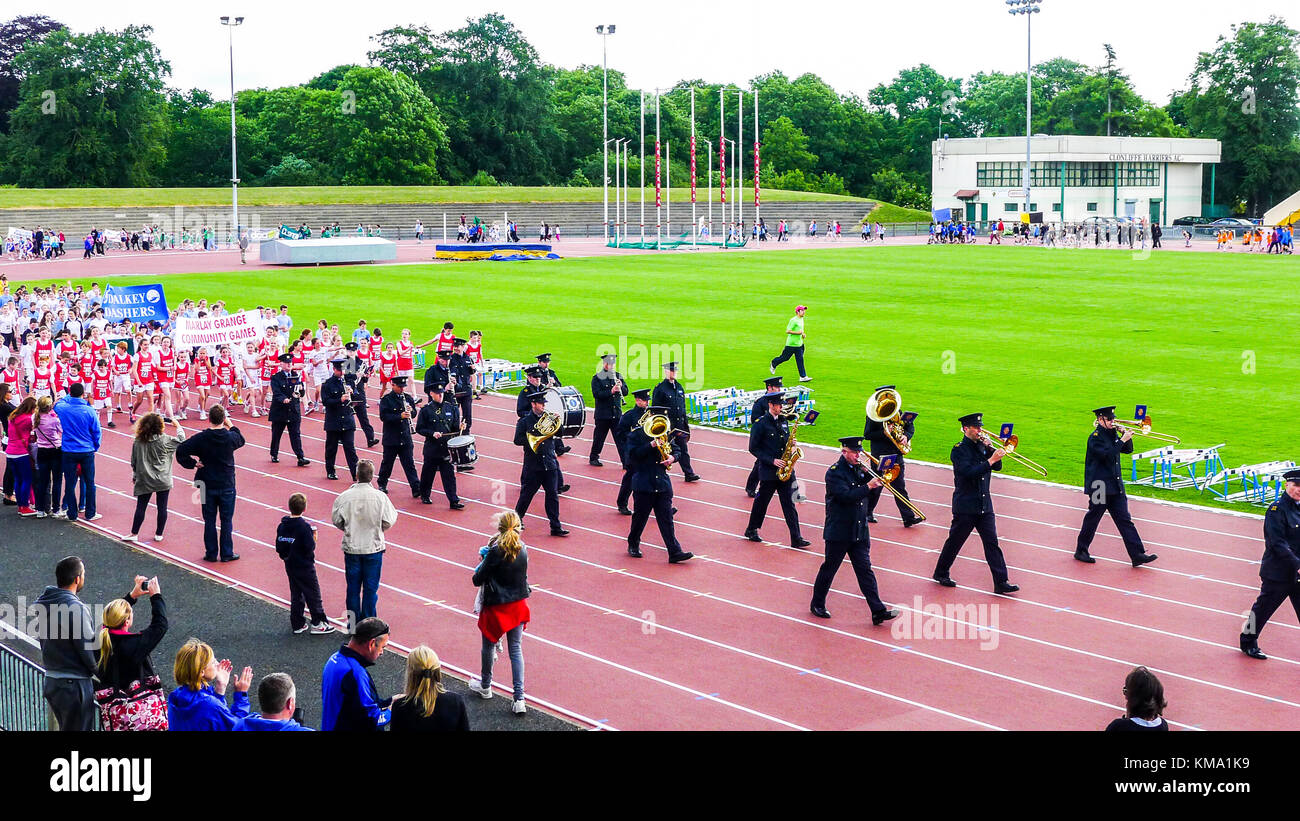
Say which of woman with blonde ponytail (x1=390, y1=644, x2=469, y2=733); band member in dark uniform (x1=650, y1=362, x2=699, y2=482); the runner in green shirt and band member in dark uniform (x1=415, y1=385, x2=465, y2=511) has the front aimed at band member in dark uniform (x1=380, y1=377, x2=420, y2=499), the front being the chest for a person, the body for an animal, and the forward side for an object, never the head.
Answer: the woman with blonde ponytail

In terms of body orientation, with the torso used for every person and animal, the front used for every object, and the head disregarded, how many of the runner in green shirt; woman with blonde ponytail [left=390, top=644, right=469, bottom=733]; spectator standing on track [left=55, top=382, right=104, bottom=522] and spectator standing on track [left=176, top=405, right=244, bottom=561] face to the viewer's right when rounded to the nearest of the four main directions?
1

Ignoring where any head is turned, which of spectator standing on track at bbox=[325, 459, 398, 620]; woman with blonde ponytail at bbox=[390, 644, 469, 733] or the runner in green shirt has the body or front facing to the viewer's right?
the runner in green shirt

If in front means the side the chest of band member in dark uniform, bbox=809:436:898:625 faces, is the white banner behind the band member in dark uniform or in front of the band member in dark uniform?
behind

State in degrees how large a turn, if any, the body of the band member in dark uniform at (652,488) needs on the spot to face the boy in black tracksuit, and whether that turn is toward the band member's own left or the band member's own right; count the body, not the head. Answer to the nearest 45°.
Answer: approximately 90° to the band member's own right

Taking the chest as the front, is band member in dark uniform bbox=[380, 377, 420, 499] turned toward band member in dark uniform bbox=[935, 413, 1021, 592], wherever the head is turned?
yes

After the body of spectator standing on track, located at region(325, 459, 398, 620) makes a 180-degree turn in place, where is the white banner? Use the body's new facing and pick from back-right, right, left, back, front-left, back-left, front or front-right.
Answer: back

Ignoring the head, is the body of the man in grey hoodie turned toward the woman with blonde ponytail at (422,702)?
no

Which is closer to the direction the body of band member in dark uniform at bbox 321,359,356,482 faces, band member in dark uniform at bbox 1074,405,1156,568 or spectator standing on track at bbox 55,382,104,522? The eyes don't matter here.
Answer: the band member in dark uniform

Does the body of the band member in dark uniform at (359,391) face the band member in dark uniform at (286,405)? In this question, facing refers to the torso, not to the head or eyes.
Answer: no

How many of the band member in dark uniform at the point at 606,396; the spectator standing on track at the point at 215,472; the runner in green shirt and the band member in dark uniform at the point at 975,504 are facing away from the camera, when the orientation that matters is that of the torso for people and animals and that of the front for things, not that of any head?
1

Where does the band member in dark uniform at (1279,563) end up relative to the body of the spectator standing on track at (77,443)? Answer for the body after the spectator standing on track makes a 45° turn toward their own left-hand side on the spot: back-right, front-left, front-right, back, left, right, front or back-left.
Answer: back

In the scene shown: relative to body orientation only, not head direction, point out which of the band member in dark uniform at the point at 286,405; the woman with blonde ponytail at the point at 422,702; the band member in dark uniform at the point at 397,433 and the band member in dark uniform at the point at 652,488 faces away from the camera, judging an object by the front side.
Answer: the woman with blonde ponytail

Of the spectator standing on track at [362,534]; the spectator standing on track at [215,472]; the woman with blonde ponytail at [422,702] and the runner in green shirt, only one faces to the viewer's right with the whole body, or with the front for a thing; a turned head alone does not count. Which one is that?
the runner in green shirt

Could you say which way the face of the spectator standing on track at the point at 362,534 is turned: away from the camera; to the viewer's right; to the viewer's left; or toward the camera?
away from the camera

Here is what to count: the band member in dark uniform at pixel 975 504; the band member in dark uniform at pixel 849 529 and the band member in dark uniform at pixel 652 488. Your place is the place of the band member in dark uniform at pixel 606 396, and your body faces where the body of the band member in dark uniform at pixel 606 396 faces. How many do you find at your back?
0

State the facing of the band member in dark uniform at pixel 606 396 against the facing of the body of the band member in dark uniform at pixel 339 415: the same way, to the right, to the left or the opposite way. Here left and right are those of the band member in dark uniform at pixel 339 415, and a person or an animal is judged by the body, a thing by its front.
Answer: the same way

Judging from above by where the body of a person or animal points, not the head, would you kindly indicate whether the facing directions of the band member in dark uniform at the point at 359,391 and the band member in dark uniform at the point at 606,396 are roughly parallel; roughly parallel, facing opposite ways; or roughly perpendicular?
roughly parallel

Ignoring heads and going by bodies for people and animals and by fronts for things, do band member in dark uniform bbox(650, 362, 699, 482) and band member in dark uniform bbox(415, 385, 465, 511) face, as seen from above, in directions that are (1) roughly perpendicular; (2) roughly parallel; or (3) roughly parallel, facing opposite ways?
roughly parallel
